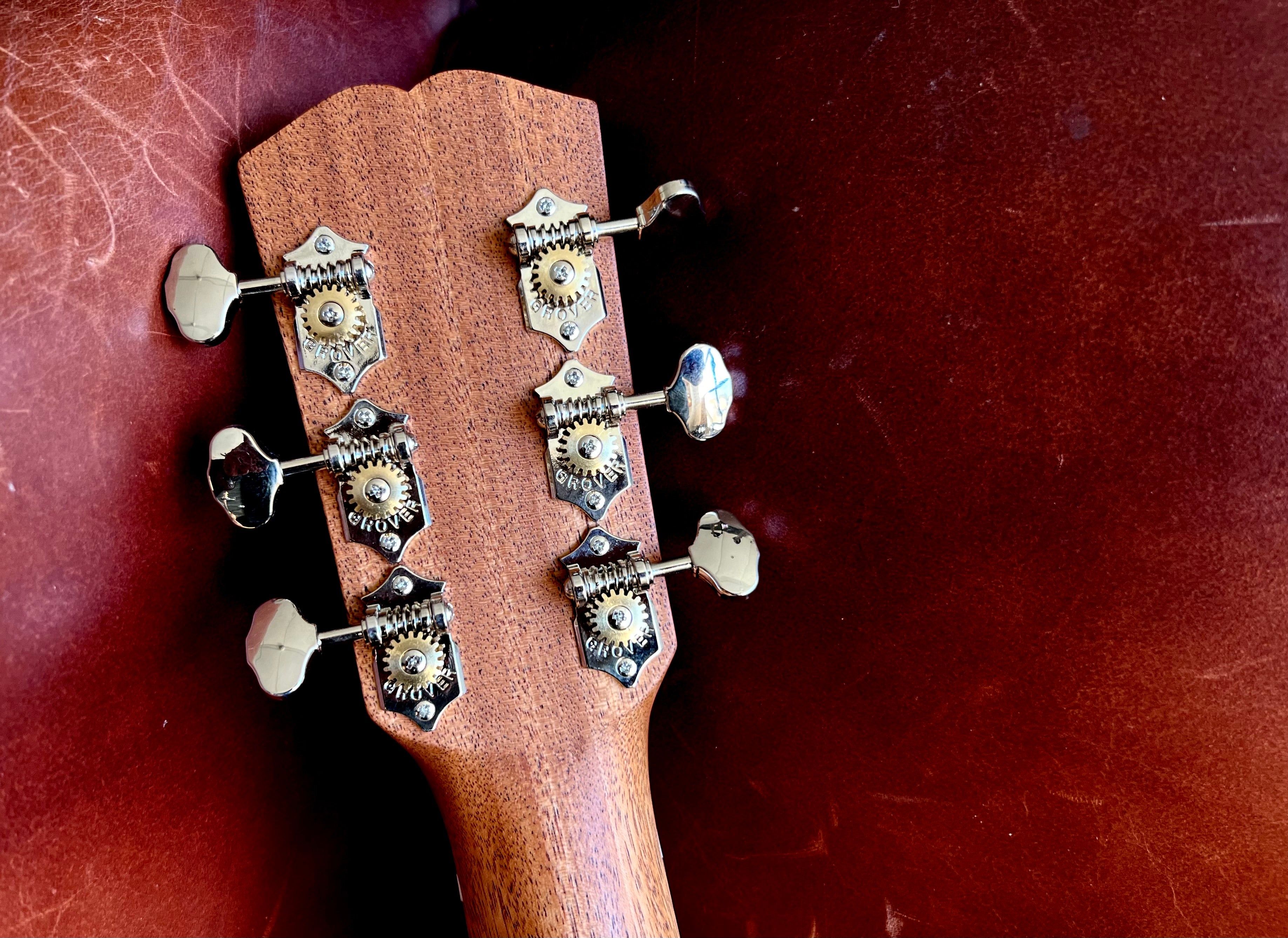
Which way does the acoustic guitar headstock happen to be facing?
away from the camera
